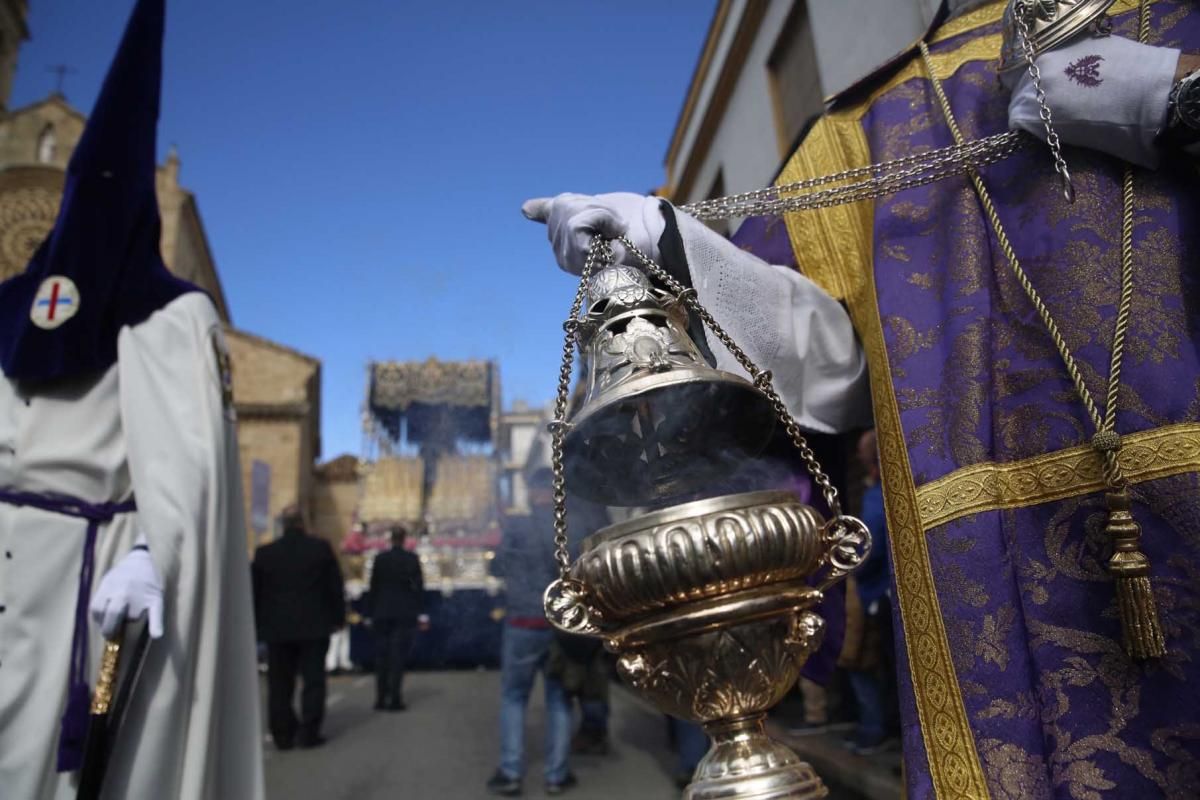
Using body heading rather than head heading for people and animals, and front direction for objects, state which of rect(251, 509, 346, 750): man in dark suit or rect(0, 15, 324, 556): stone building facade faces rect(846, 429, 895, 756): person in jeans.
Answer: the stone building facade

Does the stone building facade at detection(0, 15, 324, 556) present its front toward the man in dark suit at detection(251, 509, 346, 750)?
yes

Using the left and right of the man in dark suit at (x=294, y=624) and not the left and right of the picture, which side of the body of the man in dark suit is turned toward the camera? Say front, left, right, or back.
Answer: back

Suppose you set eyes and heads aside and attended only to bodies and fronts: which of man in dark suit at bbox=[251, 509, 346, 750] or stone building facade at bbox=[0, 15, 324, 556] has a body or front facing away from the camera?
the man in dark suit

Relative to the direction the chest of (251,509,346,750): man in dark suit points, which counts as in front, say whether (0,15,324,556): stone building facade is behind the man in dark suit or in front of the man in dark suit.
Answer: in front

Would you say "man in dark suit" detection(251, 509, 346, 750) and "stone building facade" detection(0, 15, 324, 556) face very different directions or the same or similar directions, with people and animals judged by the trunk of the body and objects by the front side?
very different directions

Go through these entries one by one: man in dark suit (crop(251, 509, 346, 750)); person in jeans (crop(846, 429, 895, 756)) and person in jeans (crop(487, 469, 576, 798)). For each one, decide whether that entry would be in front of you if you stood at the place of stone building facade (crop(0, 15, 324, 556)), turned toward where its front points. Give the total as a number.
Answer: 3
